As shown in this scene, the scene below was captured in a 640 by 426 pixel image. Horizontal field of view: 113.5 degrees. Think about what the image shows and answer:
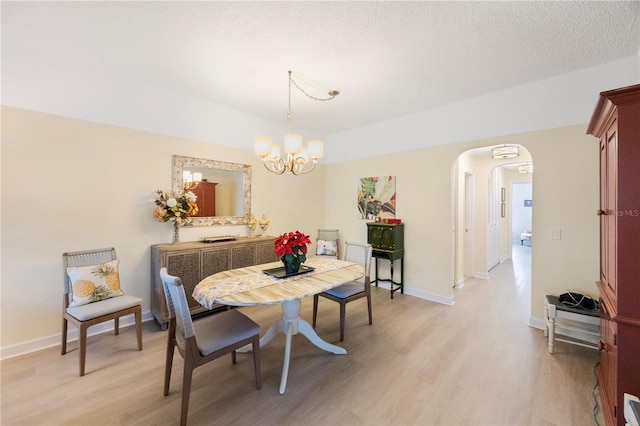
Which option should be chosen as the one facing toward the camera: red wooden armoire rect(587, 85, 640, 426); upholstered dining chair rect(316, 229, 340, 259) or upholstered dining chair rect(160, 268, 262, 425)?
upholstered dining chair rect(316, 229, 340, 259)

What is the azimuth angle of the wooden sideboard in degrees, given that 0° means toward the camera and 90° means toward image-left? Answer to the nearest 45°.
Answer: approximately 315°

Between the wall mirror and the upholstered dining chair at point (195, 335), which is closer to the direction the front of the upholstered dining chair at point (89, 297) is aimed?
the upholstered dining chair

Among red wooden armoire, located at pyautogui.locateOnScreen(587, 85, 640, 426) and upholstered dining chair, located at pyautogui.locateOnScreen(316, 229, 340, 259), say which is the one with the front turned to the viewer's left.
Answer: the red wooden armoire

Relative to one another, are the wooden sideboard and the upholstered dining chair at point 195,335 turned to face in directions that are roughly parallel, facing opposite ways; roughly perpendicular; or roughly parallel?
roughly perpendicular

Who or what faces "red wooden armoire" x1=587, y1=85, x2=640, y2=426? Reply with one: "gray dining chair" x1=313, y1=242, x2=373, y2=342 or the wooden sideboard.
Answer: the wooden sideboard

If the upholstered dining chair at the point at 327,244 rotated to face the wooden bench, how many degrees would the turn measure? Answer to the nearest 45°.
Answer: approximately 45° to its left

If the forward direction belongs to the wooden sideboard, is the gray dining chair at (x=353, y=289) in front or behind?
in front

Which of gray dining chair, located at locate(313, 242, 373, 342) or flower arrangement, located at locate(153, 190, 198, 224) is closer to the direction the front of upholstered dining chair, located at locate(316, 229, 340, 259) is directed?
the gray dining chair

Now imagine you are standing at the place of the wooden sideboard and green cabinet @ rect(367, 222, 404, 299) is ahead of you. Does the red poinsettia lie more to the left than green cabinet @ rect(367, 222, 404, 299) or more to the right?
right

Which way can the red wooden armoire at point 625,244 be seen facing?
to the viewer's left

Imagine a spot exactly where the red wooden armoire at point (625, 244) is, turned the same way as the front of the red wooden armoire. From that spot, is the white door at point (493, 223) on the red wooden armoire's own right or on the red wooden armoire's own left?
on the red wooden armoire's own right
